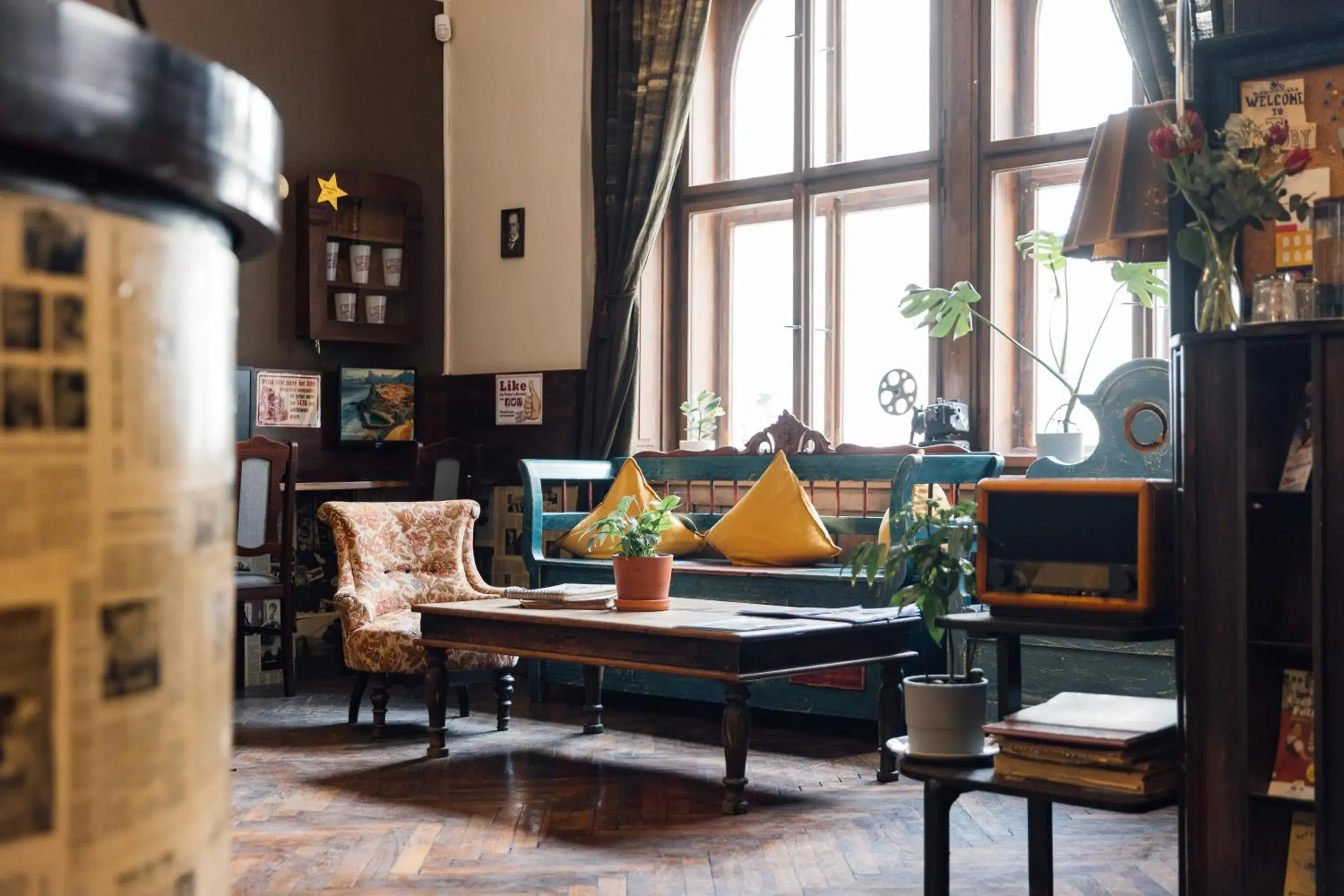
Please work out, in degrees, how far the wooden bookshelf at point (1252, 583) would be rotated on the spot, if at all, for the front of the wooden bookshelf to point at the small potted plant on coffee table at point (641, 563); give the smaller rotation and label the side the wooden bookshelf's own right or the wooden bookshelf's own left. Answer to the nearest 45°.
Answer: approximately 90° to the wooden bookshelf's own right

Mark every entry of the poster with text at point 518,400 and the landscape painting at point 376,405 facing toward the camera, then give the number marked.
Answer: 2

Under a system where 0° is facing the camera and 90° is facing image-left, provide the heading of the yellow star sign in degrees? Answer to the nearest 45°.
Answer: approximately 0°

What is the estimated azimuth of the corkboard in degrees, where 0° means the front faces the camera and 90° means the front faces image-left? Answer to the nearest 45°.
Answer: approximately 45°

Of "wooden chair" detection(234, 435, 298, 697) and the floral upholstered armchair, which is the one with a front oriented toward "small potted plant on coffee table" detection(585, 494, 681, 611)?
the floral upholstered armchair

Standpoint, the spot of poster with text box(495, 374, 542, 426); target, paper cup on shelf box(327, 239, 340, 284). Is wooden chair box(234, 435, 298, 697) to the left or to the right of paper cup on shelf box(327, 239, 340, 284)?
left

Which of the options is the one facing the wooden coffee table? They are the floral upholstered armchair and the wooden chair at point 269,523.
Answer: the floral upholstered armchair

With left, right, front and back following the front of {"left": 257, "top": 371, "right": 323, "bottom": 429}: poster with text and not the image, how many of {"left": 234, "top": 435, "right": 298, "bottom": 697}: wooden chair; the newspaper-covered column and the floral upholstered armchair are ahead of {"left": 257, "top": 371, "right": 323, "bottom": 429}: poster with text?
3
